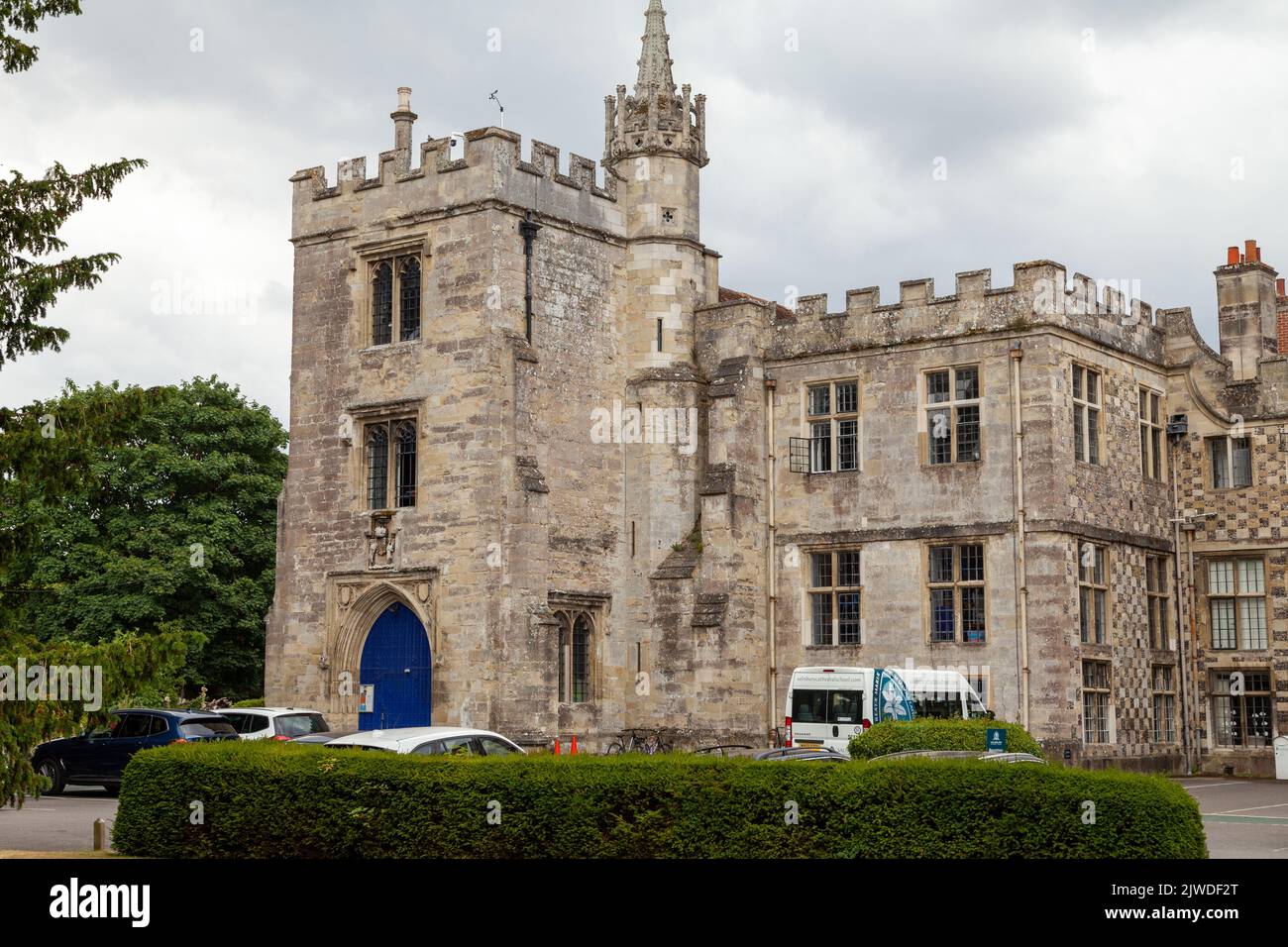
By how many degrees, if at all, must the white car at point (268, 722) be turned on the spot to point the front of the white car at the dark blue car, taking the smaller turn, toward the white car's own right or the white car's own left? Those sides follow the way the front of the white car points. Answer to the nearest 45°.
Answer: approximately 45° to the white car's own left

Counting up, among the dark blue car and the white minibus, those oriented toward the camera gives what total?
0

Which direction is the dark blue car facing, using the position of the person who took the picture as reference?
facing away from the viewer and to the left of the viewer

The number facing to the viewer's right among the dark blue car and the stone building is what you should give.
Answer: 0

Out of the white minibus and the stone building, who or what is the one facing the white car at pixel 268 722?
the stone building

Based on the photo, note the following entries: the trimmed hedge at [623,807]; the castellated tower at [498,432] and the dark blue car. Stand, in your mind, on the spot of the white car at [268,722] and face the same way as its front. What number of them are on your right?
1

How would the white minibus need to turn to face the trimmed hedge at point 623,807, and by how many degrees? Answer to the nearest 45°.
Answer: approximately 135° to its right

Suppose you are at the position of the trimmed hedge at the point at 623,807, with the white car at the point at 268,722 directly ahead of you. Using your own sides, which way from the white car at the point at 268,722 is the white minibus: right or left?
right

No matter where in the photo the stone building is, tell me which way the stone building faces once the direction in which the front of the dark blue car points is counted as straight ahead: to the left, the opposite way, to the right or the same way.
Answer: to the left

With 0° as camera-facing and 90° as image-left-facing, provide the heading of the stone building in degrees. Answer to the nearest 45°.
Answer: approximately 45°

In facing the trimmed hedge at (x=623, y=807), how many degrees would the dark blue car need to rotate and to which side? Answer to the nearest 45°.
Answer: approximately 135° to its left

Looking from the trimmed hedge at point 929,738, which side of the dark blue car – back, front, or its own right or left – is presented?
back

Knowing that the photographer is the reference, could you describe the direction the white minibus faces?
facing away from the viewer and to the right of the viewer
